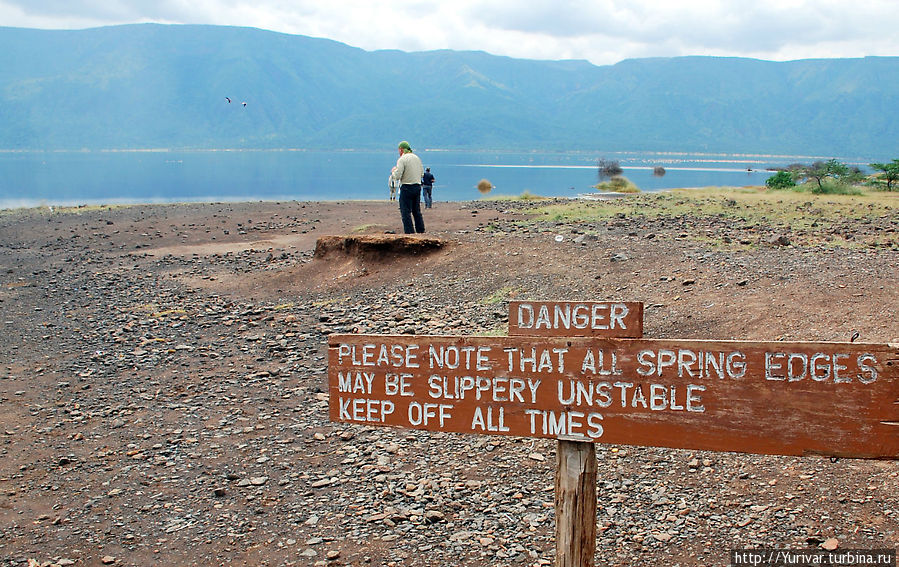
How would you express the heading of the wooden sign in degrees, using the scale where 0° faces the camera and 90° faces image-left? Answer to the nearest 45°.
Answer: approximately 0°

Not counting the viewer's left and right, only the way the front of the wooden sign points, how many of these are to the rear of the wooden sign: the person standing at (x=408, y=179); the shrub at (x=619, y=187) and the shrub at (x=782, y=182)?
3

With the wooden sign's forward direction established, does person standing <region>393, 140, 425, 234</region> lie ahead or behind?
behind

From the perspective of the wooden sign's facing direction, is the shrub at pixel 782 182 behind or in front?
behind

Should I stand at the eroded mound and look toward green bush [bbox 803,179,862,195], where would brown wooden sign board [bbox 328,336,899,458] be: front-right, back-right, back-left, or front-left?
back-right

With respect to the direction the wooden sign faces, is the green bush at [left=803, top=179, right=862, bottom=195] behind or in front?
behind

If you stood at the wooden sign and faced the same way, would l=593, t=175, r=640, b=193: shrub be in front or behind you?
behind

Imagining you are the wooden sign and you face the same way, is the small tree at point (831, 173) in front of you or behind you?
behind
